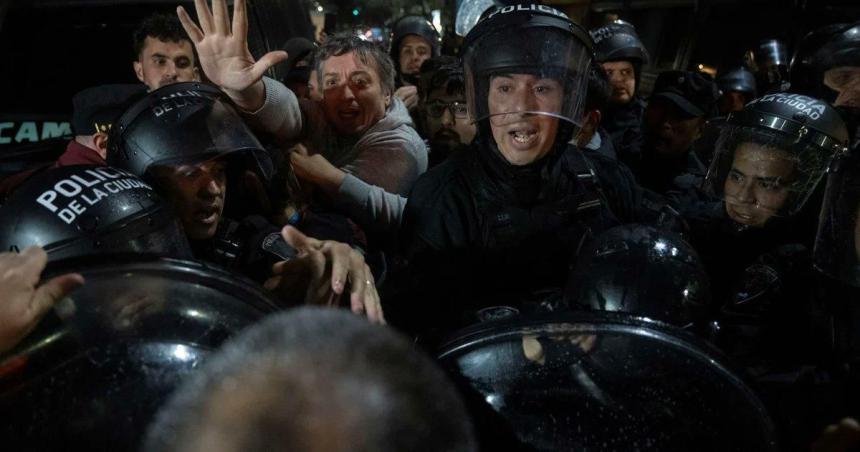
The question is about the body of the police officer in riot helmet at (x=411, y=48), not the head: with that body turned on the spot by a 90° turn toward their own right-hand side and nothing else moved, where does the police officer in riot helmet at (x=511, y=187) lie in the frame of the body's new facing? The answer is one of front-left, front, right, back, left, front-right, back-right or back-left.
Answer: left

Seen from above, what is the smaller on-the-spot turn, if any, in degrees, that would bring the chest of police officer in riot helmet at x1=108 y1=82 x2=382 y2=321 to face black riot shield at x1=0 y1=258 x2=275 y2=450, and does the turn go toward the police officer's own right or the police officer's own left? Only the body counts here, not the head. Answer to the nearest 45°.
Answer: approximately 45° to the police officer's own right

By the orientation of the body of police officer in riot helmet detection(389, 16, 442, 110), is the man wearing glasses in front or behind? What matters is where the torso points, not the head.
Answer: in front

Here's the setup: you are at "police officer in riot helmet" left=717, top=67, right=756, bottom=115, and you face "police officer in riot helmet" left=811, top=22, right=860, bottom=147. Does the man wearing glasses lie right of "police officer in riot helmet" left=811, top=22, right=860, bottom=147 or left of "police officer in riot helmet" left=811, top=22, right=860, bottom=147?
right

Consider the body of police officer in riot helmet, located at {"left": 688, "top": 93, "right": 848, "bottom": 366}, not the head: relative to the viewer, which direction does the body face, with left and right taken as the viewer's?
facing the viewer and to the left of the viewer

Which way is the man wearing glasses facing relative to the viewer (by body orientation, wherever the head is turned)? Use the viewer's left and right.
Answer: facing the viewer

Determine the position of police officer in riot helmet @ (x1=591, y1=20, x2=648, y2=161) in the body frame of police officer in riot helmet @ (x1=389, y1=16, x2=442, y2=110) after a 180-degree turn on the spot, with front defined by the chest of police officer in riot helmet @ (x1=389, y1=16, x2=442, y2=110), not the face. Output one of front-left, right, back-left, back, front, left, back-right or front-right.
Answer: back-right

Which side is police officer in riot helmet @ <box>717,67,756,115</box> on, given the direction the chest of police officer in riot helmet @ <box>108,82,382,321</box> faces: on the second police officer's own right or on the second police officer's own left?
on the second police officer's own left

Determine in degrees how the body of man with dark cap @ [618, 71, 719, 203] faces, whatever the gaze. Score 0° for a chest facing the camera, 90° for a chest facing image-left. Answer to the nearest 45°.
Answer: approximately 45°

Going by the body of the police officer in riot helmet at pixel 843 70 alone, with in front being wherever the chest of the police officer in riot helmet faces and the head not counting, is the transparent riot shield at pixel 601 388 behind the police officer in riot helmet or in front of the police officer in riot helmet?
in front

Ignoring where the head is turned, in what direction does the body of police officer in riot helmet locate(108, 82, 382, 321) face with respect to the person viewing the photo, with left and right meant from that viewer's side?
facing the viewer and to the right of the viewer
